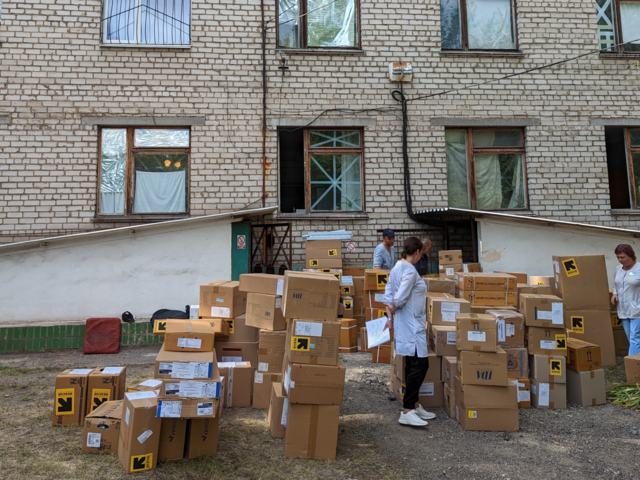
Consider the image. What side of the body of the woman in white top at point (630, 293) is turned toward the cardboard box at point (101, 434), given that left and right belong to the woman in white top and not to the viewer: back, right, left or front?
front

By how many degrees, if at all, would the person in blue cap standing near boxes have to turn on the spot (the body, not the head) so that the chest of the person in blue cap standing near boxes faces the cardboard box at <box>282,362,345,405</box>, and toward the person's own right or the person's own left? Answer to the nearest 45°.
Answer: approximately 45° to the person's own right

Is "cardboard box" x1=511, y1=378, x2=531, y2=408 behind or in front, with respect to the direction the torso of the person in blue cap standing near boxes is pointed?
in front

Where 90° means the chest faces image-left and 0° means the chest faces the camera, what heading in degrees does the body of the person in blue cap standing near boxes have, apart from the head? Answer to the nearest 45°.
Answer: approximately 315°

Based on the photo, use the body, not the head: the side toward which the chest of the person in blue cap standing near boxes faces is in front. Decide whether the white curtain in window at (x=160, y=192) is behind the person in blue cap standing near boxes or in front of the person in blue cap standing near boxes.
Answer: behind
